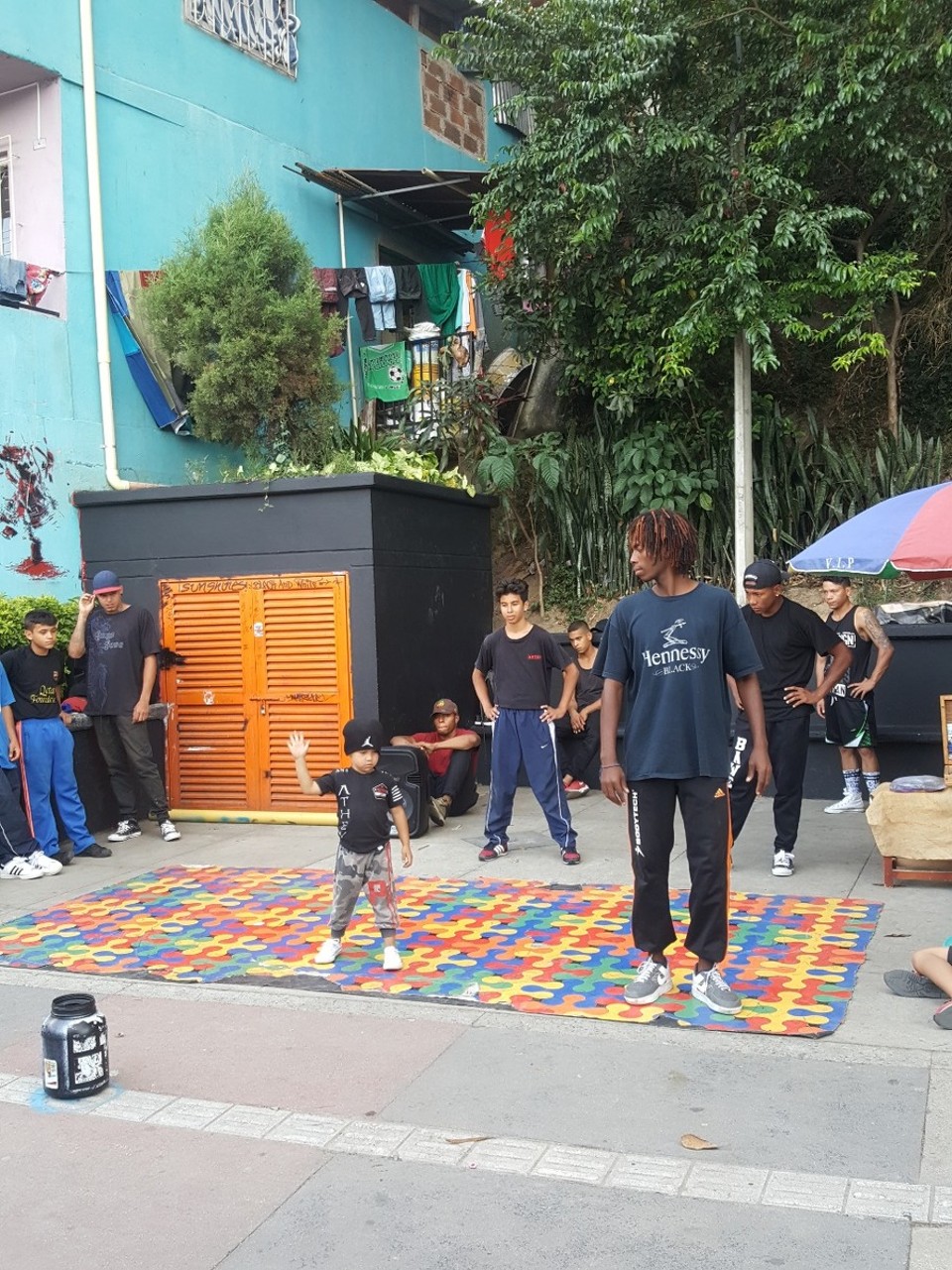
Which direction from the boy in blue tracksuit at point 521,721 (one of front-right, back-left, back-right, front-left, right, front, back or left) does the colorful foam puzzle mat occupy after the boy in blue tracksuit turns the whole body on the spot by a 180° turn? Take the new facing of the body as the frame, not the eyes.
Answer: back

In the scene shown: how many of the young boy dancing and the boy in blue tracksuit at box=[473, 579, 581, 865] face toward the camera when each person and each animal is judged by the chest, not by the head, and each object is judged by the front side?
2

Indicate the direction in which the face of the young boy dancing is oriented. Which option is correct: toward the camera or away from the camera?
toward the camera

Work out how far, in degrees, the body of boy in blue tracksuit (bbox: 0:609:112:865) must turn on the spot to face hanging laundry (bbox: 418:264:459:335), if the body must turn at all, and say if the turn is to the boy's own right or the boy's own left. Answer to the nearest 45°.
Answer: approximately 90° to the boy's own left

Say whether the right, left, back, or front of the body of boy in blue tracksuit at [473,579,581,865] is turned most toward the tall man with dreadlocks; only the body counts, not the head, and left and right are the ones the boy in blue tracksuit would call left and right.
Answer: front

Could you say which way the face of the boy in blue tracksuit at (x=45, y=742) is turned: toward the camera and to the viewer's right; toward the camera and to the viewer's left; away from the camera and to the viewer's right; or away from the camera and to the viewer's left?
toward the camera and to the viewer's right

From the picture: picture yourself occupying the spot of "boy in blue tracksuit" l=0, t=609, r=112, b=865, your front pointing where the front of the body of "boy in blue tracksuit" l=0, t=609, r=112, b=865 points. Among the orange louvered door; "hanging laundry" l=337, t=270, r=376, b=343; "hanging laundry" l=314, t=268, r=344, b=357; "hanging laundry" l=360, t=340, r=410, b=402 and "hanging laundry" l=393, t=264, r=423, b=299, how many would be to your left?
5

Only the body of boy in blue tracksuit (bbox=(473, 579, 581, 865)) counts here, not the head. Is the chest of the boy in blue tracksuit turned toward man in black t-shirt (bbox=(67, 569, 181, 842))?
no

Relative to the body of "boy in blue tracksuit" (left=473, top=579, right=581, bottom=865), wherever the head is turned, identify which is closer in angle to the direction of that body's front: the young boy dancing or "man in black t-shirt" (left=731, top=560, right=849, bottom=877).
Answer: the young boy dancing

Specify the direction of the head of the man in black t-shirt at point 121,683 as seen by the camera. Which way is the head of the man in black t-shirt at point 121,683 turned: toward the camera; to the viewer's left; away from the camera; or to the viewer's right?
toward the camera

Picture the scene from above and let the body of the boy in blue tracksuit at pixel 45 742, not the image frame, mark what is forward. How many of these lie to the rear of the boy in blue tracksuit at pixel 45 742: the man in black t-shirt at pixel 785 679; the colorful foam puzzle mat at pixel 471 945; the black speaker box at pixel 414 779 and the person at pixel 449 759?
0

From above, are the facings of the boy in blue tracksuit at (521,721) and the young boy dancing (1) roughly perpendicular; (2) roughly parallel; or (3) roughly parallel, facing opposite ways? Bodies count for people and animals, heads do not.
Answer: roughly parallel

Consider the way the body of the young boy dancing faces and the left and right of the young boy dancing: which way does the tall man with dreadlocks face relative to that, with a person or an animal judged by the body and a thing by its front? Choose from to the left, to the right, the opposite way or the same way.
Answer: the same way

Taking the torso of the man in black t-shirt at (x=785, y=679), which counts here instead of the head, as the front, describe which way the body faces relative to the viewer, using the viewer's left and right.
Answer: facing the viewer and to the left of the viewer

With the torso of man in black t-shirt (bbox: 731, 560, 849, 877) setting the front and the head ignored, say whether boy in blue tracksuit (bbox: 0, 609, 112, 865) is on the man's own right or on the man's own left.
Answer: on the man's own right

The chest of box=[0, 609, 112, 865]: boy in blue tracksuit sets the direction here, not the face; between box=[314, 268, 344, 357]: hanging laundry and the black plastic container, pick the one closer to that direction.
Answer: the black plastic container

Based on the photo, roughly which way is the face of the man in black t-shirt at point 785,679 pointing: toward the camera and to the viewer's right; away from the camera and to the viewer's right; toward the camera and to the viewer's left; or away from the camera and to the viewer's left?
toward the camera and to the viewer's left

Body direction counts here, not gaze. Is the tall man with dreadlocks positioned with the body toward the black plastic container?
no

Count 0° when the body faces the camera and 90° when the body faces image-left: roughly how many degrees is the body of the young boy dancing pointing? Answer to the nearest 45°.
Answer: approximately 0°

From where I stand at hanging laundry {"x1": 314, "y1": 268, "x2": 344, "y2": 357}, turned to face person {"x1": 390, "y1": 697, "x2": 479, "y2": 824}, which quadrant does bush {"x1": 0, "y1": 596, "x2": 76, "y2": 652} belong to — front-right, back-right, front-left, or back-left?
front-right

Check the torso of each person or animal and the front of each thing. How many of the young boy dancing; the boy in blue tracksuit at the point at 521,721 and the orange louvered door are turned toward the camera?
3

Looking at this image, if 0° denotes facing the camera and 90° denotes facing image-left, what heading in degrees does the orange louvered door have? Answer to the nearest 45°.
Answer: approximately 0°

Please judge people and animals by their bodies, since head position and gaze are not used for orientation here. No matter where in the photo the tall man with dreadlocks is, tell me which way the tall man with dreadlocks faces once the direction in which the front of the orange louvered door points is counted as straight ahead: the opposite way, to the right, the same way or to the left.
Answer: the same way
